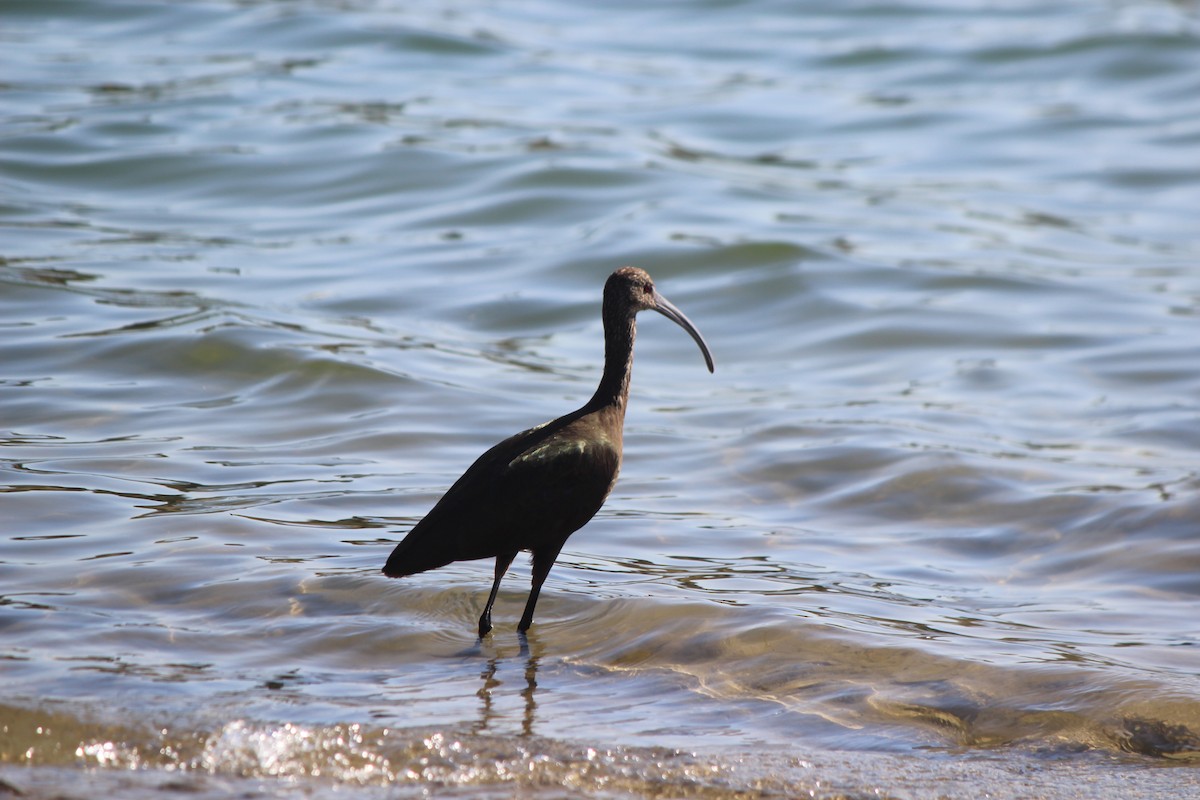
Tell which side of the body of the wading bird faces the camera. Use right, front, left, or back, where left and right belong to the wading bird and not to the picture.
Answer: right
